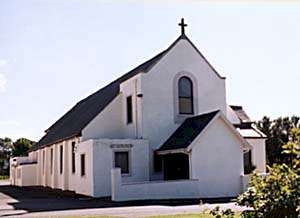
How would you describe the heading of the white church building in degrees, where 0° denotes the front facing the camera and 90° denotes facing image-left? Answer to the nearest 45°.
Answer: approximately 315°
